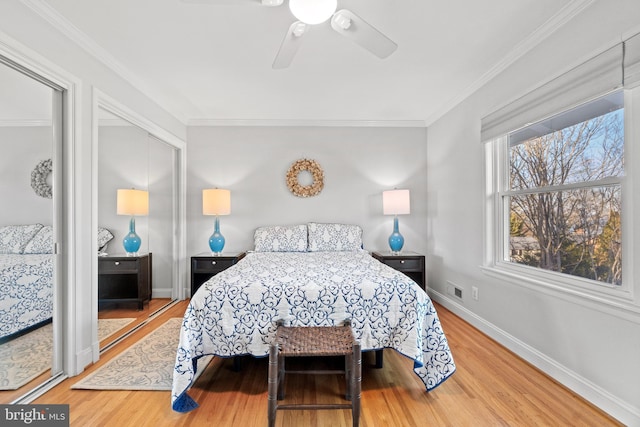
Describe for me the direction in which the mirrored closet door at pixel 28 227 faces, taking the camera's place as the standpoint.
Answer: facing to the right of the viewer

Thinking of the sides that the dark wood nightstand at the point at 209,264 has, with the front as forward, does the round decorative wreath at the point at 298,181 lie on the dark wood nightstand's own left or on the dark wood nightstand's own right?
on the dark wood nightstand's own left

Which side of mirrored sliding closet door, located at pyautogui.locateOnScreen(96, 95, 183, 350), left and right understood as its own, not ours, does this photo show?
right

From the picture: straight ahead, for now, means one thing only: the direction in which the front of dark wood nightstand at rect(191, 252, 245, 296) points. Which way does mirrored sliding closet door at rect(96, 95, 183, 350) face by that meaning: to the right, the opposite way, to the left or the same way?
to the left

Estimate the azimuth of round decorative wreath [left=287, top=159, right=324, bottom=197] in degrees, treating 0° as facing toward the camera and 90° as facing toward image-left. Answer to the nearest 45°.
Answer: approximately 0°

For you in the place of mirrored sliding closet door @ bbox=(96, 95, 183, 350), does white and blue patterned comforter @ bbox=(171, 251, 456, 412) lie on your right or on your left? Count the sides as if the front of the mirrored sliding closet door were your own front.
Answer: on your right
